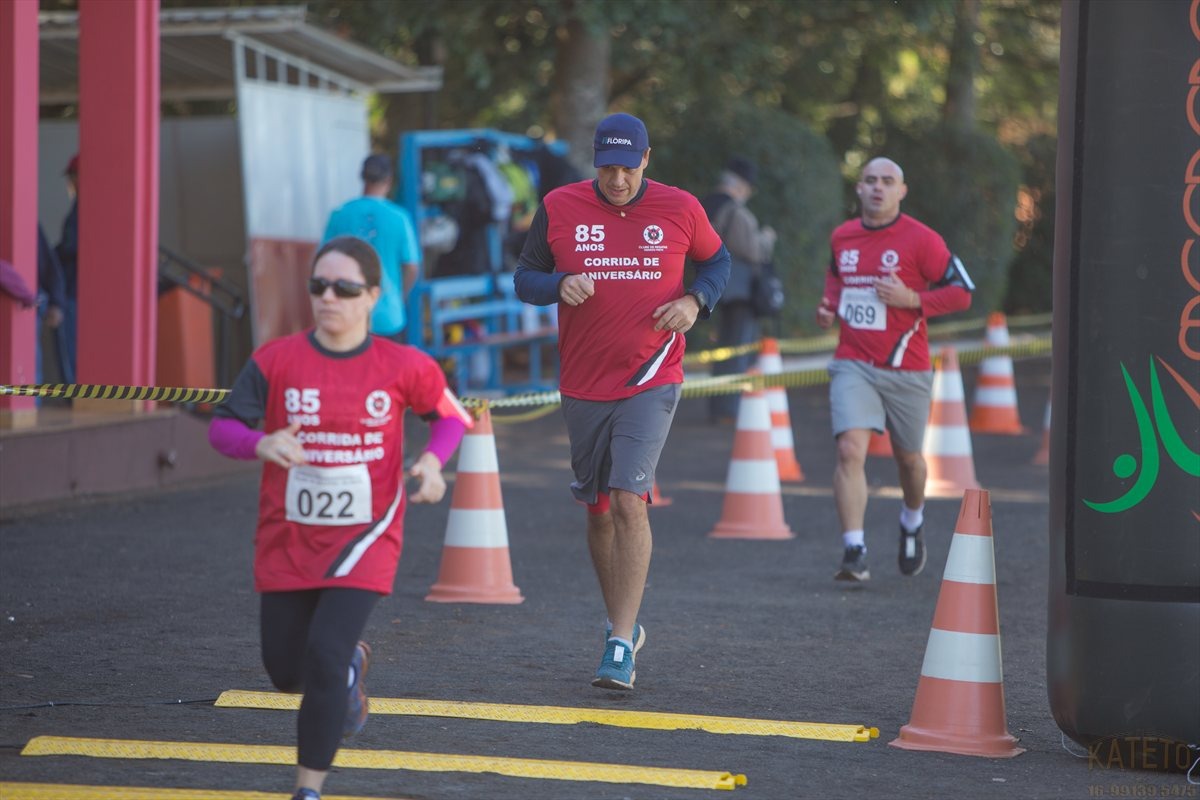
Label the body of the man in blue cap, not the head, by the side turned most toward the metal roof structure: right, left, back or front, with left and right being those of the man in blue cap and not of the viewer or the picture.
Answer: back

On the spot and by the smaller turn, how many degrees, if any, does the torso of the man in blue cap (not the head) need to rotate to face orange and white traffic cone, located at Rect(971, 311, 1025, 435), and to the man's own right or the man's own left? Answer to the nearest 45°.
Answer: approximately 180°

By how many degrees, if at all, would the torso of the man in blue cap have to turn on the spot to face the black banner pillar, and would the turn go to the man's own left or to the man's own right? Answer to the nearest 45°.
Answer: approximately 45° to the man's own left

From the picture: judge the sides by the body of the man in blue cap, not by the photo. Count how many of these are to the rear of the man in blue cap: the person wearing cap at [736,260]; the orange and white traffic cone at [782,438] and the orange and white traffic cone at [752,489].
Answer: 3

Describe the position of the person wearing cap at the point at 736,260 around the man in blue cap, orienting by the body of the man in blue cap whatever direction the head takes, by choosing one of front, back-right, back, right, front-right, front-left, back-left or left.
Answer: back

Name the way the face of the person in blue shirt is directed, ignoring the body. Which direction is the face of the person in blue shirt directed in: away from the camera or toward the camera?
away from the camera

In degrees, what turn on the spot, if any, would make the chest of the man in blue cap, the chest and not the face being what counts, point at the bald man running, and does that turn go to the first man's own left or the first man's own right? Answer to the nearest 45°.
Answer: approximately 135° to the first man's own left

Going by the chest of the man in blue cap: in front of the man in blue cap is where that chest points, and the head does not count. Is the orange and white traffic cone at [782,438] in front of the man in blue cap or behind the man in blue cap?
behind

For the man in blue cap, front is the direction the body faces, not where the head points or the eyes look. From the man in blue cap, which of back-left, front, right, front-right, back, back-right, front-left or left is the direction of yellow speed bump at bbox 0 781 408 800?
front-right

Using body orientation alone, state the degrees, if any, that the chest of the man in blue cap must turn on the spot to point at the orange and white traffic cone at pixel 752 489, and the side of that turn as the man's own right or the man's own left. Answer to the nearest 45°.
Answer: approximately 180°

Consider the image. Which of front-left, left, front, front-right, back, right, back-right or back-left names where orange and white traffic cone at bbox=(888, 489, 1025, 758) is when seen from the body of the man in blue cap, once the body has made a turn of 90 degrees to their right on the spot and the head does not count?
back-left

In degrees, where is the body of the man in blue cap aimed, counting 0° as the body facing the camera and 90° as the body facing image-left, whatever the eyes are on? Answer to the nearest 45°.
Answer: approximately 0°

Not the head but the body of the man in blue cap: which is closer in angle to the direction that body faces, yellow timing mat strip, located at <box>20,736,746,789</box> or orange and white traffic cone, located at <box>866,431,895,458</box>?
the yellow timing mat strip
